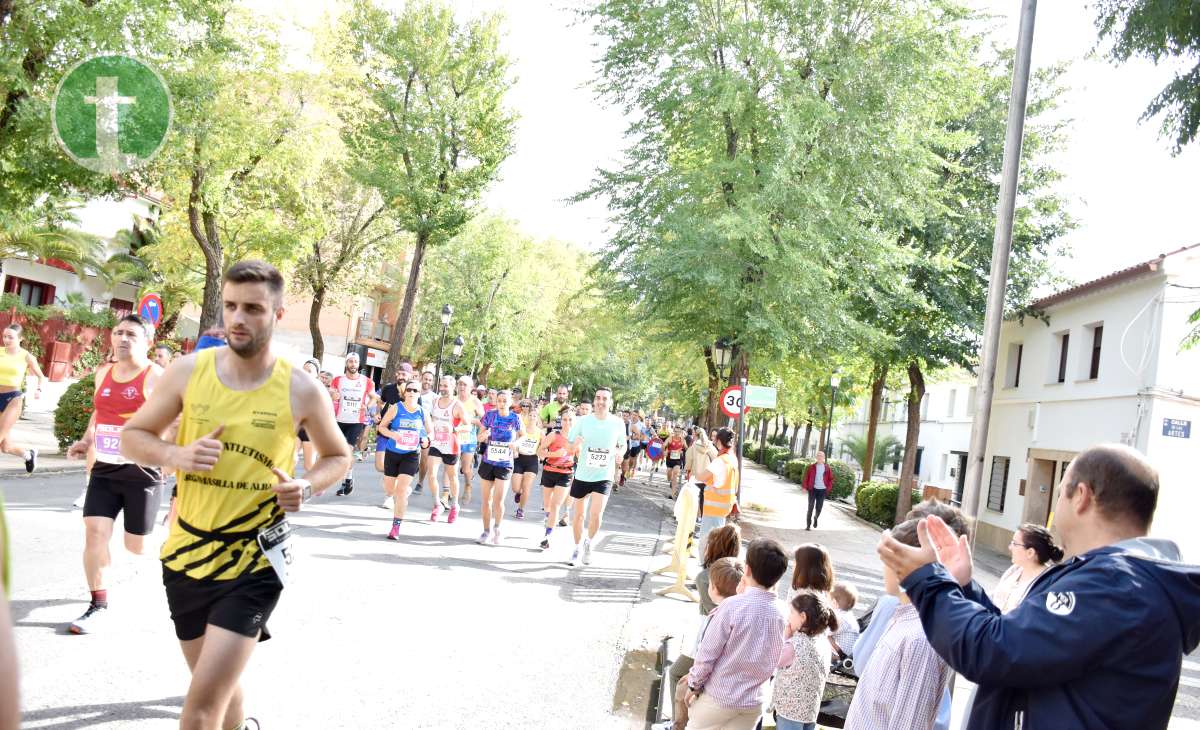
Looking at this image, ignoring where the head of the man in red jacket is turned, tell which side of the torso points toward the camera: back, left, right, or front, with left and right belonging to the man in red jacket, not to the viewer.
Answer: front

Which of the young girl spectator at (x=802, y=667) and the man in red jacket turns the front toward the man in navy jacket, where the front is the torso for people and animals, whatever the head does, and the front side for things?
the man in red jacket

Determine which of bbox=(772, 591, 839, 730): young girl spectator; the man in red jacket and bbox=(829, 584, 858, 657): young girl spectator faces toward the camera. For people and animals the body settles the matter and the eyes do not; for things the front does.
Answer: the man in red jacket

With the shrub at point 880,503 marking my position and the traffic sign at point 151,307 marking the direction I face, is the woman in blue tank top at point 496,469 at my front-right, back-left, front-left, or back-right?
front-left

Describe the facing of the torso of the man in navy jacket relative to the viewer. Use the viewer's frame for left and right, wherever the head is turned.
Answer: facing to the left of the viewer

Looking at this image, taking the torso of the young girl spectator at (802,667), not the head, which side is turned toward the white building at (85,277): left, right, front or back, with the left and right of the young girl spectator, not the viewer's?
front

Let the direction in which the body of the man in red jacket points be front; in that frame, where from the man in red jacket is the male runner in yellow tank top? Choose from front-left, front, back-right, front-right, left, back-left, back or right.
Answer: front

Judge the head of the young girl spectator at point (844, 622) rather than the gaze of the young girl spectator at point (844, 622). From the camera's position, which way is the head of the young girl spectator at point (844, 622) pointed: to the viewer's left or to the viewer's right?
to the viewer's left

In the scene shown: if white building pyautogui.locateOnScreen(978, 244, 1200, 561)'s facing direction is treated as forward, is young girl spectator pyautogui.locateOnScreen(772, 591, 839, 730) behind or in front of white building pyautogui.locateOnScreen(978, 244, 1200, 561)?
in front

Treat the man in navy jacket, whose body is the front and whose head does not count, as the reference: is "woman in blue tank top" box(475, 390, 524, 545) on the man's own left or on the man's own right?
on the man's own right

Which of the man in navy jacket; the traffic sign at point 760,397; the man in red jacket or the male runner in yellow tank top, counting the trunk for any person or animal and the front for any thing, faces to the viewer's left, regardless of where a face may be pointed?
the man in navy jacket

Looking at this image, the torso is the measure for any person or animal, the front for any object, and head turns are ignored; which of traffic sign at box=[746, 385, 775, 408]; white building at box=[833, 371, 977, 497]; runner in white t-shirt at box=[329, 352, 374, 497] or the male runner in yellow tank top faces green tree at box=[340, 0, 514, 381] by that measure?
the white building

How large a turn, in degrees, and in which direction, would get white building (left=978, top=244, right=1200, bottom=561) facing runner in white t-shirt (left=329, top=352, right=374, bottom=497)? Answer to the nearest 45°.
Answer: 0° — it already faces them

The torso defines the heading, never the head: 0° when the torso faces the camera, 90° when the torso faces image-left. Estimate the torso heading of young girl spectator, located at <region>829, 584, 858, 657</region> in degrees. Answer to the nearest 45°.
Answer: approximately 135°

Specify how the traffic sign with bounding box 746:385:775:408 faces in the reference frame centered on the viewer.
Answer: facing the viewer

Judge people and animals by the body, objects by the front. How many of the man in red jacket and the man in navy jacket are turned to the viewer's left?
1

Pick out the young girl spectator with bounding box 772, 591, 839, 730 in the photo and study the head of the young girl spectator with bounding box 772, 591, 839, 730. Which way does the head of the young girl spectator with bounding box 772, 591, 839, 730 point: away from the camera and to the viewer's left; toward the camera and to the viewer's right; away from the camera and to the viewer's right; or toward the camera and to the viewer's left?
away from the camera and to the viewer's left

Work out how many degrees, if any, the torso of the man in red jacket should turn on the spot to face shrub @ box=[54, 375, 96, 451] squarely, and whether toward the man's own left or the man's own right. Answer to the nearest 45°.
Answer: approximately 45° to the man's own right
